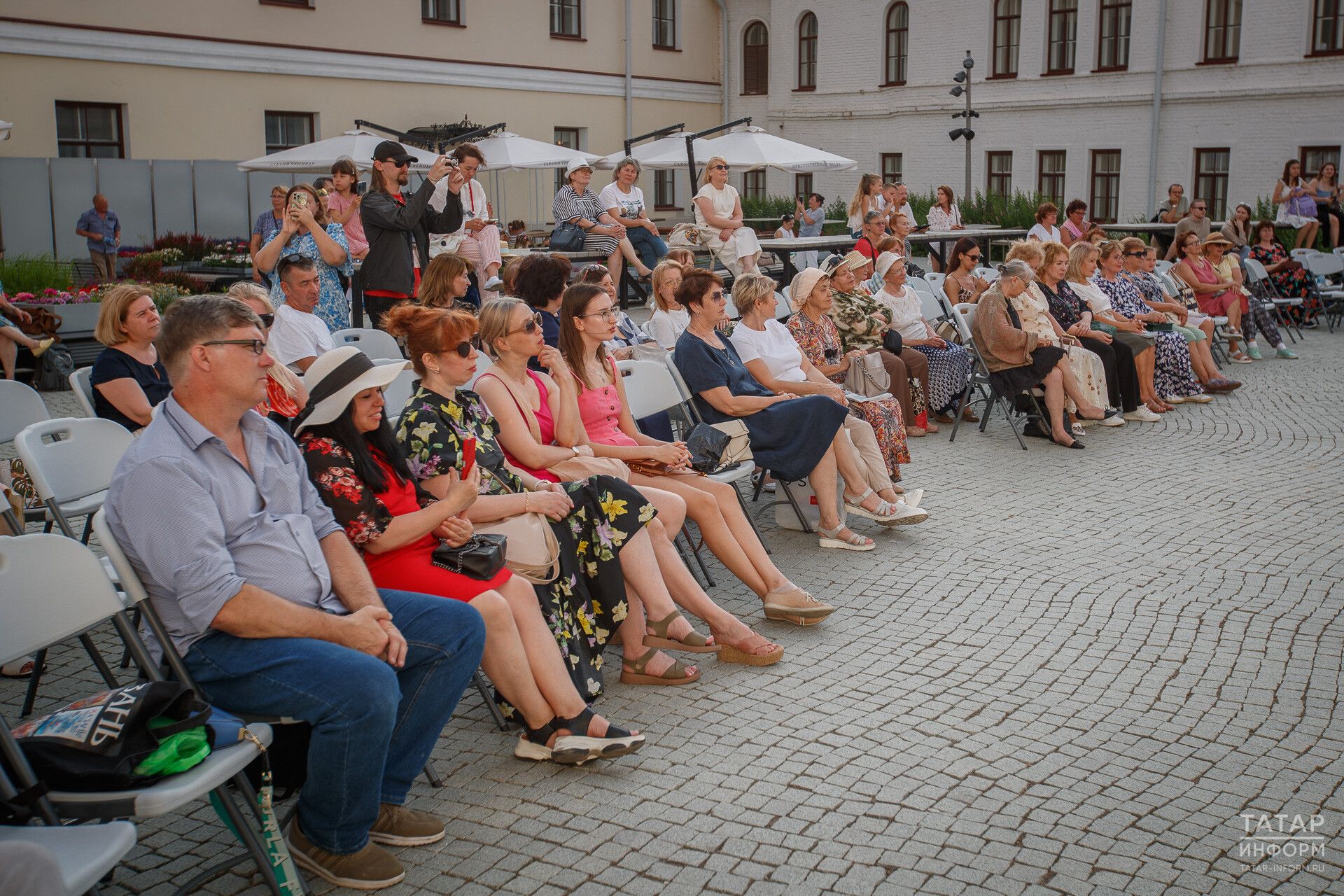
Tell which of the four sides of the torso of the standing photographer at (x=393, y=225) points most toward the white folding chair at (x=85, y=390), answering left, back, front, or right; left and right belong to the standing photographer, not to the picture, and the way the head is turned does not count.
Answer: right

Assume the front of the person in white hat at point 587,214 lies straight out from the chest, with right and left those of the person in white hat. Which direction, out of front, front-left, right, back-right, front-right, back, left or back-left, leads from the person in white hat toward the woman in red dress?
front-right

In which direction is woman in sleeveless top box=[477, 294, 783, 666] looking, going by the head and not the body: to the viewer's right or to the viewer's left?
to the viewer's right

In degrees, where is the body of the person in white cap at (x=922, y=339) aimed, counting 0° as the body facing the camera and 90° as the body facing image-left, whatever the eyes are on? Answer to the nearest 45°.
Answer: approximately 315°

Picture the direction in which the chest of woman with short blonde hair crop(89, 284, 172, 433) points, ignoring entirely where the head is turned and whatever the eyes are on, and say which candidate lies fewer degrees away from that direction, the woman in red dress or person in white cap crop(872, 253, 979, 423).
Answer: the woman in red dress

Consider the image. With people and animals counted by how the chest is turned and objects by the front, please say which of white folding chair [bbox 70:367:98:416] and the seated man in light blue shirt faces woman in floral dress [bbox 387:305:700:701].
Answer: the white folding chair

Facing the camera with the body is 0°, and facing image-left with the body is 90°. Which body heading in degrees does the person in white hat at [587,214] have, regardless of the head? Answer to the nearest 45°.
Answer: approximately 315°

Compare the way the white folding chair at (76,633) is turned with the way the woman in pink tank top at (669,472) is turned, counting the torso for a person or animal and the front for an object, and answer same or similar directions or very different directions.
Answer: same or similar directions

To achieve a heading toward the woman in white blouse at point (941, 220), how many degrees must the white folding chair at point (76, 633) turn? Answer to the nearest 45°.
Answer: approximately 90° to its left

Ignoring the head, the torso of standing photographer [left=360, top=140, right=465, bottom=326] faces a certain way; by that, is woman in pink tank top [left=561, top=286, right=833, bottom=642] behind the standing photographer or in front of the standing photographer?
in front

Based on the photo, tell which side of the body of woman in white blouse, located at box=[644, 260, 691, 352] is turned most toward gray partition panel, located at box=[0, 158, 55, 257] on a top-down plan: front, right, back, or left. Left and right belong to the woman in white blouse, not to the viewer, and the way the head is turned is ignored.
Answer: back

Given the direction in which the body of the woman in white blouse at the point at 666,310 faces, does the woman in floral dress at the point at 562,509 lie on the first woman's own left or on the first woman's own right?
on the first woman's own right

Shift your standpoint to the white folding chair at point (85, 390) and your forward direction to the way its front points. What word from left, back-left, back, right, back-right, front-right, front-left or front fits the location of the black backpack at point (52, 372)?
back-left

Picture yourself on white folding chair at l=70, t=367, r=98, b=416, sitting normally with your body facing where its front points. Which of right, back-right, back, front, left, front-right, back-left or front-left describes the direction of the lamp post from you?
left

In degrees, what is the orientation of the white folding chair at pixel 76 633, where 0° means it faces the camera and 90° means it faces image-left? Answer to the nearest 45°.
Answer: approximately 315°
